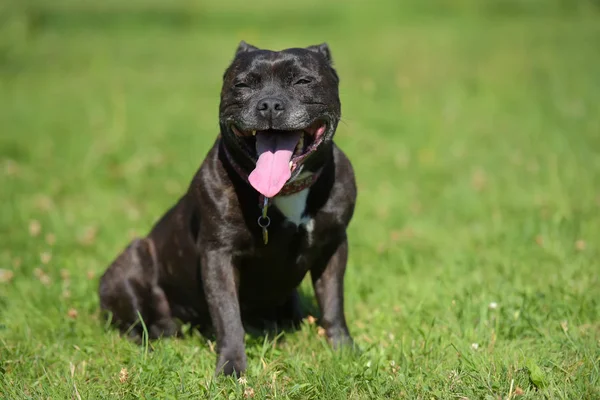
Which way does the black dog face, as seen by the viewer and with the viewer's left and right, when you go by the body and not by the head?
facing the viewer and to the right of the viewer
